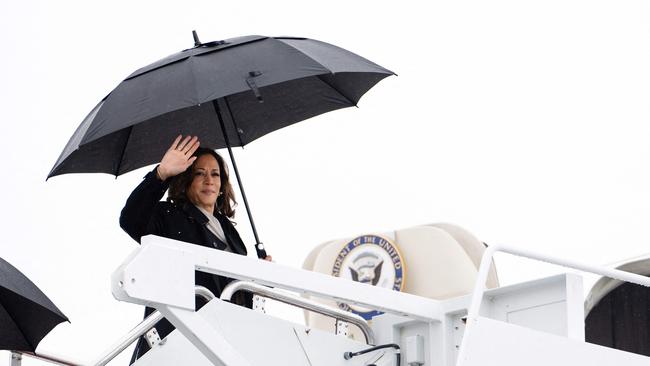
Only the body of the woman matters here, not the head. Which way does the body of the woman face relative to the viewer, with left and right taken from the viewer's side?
facing the viewer and to the right of the viewer
